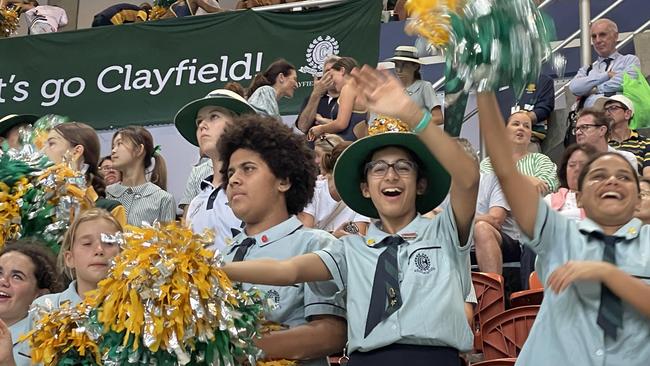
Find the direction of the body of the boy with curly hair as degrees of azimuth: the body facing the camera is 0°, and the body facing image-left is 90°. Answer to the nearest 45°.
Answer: approximately 45°

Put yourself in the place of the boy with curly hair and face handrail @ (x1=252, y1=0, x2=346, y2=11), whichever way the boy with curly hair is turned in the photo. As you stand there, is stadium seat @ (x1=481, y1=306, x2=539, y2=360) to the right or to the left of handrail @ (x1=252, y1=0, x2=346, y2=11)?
right

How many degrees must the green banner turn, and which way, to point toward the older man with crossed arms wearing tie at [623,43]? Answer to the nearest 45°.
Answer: approximately 90° to its left

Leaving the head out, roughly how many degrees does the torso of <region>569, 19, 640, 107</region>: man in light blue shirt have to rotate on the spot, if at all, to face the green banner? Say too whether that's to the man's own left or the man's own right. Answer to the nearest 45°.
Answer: approximately 45° to the man's own right

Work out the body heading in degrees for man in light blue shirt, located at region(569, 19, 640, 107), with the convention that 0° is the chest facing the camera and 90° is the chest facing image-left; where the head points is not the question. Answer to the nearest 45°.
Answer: approximately 45°

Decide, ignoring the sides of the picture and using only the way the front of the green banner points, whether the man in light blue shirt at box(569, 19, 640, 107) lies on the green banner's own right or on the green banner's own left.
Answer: on the green banner's own left

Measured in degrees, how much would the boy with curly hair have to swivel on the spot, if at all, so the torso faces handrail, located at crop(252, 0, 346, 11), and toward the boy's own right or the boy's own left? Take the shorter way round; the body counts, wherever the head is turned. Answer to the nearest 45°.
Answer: approximately 135° to the boy's own right

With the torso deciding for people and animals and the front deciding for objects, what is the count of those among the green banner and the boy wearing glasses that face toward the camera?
2
